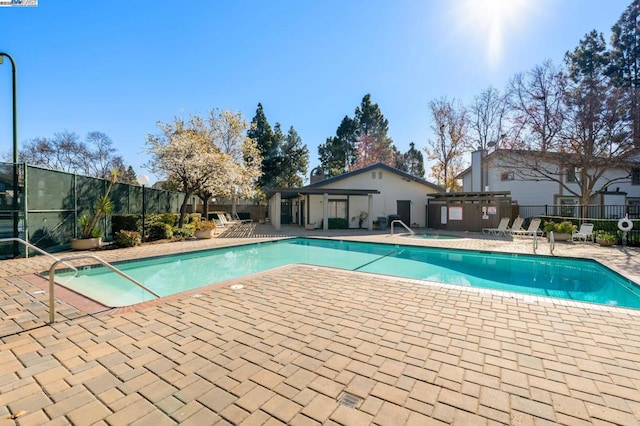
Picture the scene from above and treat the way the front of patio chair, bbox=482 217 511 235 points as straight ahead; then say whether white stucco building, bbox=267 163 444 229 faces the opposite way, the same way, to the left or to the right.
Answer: to the left

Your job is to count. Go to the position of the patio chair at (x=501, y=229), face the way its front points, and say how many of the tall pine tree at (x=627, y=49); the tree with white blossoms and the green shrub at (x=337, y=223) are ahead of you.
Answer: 2

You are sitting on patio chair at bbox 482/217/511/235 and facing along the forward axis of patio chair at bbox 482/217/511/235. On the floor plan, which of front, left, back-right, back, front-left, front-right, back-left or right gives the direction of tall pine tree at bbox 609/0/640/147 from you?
back-right

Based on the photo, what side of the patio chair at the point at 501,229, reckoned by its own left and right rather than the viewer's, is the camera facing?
left

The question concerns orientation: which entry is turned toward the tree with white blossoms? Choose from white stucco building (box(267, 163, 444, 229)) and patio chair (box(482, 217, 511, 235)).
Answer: the patio chair

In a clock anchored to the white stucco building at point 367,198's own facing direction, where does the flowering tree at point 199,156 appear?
The flowering tree is roughly at 2 o'clock from the white stucco building.

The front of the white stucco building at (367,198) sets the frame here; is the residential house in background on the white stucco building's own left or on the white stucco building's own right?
on the white stucco building's own left

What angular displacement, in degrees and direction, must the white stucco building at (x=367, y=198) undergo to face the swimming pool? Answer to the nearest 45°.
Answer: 0° — it already faces it

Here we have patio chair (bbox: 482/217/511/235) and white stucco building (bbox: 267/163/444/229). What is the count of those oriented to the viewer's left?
1

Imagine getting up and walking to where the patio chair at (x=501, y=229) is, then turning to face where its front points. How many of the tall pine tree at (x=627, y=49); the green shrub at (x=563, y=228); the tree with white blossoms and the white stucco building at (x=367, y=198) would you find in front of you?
2

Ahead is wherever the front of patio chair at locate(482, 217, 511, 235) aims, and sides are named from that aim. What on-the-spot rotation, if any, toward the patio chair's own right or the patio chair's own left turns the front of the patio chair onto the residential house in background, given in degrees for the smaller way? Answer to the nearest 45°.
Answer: approximately 90° to the patio chair's own right

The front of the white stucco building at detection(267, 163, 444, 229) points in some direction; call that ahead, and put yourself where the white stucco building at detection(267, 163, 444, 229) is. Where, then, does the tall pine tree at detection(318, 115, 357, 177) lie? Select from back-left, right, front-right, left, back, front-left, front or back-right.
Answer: back
